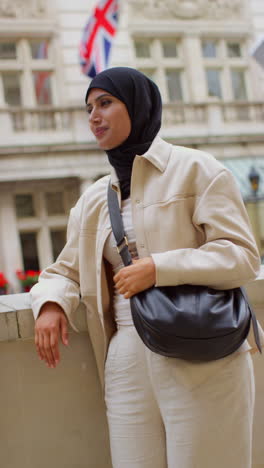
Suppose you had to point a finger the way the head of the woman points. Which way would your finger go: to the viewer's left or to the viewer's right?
to the viewer's left

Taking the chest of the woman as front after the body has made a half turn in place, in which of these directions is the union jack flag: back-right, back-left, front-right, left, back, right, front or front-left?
front-left

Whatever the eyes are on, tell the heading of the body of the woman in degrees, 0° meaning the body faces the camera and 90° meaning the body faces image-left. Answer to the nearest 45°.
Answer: approximately 45°
